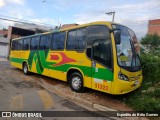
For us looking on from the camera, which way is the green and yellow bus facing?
facing the viewer and to the right of the viewer
